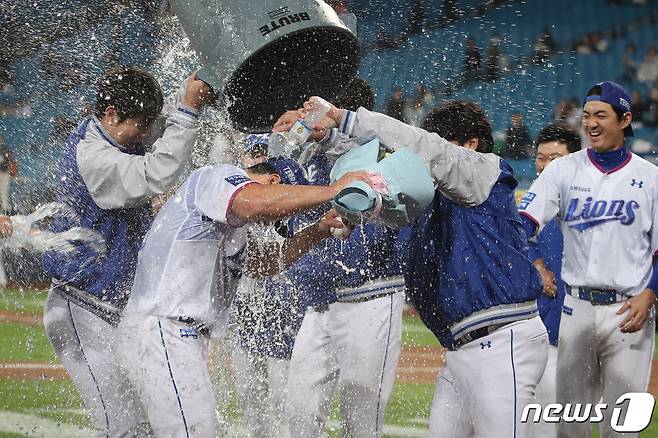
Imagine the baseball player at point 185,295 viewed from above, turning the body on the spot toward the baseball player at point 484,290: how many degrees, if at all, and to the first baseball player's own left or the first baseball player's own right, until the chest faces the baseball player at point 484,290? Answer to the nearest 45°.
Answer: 0° — they already face them

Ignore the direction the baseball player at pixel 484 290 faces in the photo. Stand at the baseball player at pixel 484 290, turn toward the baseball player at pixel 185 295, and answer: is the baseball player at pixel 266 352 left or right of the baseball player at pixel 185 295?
right

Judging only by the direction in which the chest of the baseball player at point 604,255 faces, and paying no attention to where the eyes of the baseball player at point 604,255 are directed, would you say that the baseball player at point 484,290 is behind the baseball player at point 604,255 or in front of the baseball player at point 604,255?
in front

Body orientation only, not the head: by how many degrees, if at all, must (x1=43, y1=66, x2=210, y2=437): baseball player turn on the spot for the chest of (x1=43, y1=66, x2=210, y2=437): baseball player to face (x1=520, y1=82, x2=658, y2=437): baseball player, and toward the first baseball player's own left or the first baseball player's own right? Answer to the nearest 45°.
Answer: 0° — they already face them

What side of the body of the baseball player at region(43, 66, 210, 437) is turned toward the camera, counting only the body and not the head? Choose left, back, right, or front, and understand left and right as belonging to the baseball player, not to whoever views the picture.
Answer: right

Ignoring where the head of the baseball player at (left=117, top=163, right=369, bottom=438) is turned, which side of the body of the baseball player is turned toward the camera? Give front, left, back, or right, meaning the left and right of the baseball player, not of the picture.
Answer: right

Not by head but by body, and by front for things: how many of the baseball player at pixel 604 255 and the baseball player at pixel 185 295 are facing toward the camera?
1

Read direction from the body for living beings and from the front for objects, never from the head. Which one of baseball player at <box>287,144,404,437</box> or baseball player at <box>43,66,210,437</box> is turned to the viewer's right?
baseball player at <box>43,66,210,437</box>

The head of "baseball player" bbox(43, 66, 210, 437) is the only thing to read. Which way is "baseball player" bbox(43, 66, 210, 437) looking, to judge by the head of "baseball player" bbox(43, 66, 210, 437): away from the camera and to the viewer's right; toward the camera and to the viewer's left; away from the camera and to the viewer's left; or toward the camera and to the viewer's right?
toward the camera and to the viewer's right
